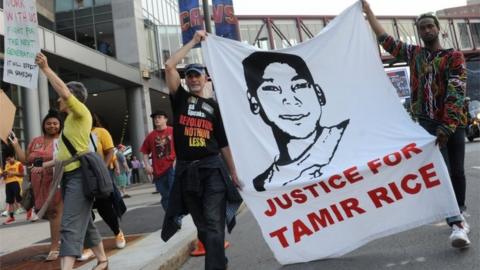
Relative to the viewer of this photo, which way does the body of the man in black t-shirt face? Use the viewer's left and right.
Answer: facing the viewer

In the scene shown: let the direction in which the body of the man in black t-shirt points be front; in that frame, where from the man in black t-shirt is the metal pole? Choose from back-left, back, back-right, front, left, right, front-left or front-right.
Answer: back

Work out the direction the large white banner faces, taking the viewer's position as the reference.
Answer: facing the viewer

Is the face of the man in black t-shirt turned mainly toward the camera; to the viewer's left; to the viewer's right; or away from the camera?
toward the camera
